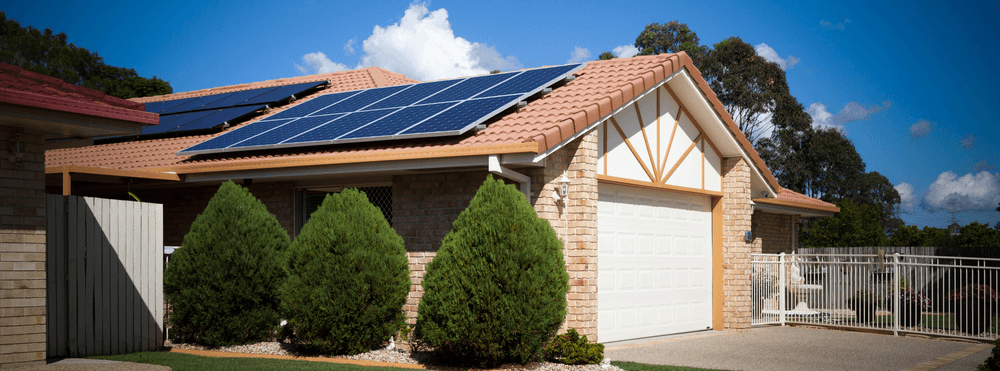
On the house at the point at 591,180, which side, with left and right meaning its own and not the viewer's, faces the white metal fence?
left

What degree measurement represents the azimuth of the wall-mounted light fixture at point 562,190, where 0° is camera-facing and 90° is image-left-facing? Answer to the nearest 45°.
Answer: approximately 315°

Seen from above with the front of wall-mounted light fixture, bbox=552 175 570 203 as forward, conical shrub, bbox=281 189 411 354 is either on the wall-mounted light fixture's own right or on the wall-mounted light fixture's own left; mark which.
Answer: on the wall-mounted light fixture's own right

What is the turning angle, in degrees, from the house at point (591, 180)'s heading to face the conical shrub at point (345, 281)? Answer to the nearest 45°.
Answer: approximately 90° to its right

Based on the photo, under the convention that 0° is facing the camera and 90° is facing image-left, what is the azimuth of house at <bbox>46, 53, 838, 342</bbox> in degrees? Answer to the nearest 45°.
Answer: approximately 315°

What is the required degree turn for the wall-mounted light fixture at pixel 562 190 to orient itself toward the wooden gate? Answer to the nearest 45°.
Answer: approximately 135° to its right
